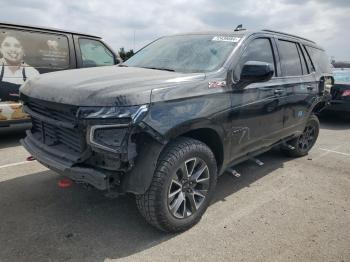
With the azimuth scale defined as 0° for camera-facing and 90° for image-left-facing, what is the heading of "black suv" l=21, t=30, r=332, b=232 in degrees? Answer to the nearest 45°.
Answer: approximately 45°

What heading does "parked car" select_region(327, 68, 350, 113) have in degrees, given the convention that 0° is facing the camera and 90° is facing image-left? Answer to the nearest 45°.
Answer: approximately 225°

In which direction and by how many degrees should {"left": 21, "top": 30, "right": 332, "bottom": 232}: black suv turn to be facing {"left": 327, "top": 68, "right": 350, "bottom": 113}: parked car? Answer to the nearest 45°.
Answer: approximately 180°

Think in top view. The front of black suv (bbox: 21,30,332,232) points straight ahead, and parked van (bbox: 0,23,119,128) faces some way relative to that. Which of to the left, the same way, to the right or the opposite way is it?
the opposite way

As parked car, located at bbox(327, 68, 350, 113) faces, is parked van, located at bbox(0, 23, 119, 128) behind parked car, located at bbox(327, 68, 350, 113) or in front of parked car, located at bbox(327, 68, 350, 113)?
behind

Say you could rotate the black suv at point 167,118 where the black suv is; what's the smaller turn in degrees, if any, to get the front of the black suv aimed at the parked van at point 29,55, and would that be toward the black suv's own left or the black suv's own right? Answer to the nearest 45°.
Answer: approximately 90° to the black suv's own right

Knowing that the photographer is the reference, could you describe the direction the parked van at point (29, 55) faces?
facing away from the viewer and to the right of the viewer

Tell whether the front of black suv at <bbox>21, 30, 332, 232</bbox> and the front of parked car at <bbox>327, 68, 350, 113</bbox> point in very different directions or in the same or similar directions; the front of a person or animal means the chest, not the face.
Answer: very different directions
